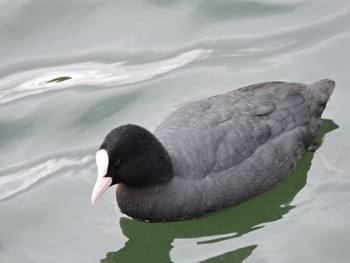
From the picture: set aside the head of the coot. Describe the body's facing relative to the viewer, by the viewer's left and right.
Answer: facing the viewer and to the left of the viewer
